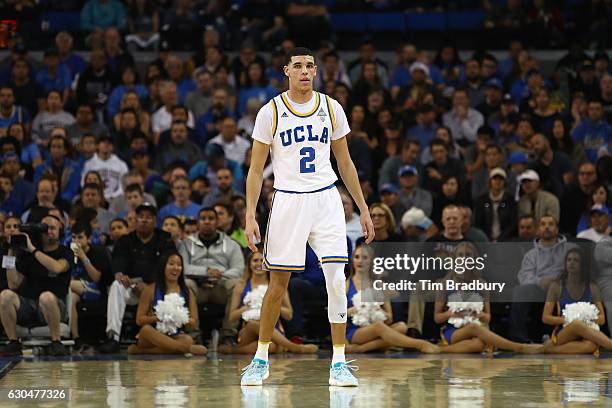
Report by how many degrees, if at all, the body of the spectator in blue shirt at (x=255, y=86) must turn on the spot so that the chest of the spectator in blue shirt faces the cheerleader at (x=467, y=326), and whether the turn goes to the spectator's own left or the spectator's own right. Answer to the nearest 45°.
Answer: approximately 45° to the spectator's own left

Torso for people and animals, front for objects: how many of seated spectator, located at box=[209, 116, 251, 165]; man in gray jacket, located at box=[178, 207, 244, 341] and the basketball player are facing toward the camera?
3

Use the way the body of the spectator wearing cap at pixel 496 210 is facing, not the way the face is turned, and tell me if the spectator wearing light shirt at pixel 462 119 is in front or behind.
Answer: behind

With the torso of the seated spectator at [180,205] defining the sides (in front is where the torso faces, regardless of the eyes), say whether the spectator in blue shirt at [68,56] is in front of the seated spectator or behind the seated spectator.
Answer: behind

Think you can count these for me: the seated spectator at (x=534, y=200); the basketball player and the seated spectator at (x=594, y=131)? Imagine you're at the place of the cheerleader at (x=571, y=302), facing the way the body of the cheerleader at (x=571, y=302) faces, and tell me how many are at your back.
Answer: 2

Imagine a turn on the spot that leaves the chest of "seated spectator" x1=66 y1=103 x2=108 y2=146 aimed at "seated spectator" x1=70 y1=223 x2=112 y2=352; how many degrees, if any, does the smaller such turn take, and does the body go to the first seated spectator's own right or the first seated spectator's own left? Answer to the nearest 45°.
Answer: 0° — they already face them

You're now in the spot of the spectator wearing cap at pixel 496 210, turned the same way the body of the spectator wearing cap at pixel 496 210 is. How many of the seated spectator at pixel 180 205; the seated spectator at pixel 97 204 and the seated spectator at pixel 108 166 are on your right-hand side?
3

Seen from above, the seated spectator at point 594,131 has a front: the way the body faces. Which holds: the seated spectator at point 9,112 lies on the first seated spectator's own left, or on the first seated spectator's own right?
on the first seated spectator's own right

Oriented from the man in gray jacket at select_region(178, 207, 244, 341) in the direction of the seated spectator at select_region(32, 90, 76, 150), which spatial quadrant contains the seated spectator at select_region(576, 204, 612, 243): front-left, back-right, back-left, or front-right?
back-right

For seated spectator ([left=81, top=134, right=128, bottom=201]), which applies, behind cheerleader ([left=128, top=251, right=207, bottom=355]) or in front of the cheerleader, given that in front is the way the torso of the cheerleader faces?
behind
